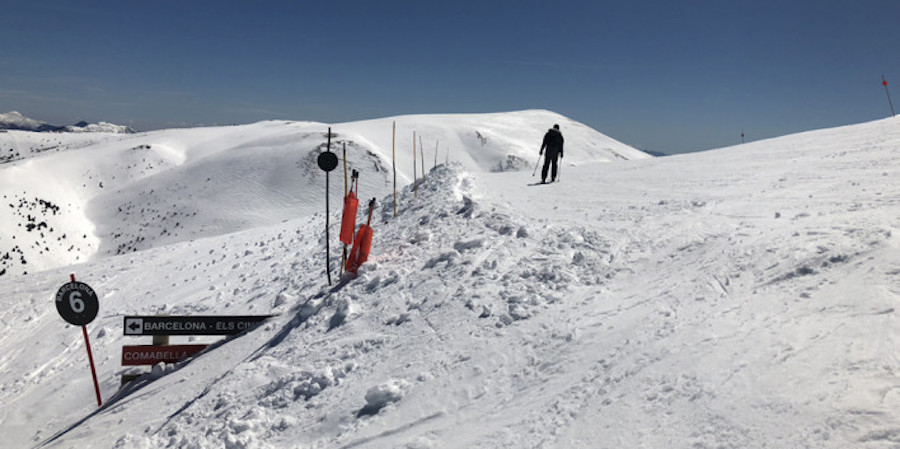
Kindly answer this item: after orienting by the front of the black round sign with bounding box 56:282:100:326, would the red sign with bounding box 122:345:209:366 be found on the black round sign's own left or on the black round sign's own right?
on the black round sign's own left

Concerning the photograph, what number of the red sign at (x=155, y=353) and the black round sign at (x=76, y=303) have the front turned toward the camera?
2

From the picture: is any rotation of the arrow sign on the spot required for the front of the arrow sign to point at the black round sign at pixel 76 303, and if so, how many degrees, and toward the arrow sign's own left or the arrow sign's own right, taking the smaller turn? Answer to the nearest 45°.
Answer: approximately 90° to the arrow sign's own right

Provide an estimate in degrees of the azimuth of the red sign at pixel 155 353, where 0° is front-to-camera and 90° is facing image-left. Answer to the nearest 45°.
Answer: approximately 0°

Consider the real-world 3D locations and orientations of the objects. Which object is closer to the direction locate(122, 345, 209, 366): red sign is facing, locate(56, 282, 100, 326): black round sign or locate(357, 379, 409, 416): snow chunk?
the snow chunk

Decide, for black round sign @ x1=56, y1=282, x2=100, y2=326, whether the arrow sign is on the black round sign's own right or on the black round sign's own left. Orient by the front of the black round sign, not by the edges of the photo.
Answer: on the black round sign's own left
